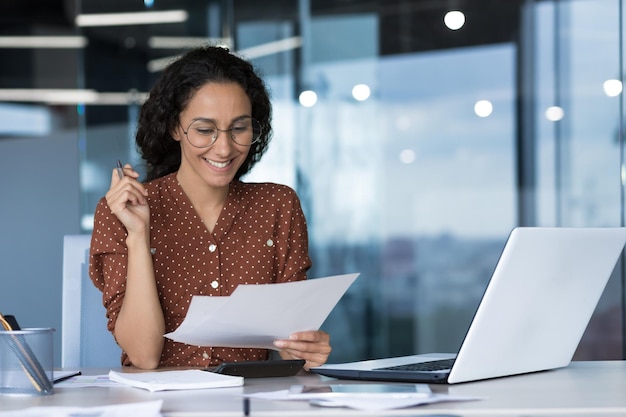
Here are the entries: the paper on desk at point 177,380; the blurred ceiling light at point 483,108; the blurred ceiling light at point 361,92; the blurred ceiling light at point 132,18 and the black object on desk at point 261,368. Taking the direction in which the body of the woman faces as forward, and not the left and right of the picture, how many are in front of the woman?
2

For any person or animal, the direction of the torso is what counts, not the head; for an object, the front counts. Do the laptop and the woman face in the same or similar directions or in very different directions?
very different directions

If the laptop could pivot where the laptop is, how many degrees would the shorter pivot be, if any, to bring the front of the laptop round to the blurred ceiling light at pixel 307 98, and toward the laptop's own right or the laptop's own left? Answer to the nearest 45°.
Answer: approximately 45° to the laptop's own right

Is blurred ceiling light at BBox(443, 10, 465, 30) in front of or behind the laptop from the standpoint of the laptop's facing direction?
in front

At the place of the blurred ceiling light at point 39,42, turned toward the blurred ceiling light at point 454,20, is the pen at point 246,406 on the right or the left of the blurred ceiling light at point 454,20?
right

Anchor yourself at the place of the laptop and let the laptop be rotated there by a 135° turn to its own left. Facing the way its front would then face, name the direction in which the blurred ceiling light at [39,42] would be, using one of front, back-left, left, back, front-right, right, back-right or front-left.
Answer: back-right

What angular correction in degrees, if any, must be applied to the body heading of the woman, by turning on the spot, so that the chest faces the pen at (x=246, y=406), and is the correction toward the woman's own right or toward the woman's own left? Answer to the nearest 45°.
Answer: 0° — they already face it

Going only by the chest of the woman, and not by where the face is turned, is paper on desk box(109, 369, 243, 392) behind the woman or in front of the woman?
in front

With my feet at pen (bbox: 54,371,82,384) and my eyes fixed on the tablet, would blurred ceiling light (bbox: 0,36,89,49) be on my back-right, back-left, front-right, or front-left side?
back-left

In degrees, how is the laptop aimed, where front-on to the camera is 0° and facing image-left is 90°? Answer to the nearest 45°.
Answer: approximately 135°

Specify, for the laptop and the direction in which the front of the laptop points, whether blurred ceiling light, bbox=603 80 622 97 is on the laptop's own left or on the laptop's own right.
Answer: on the laptop's own right

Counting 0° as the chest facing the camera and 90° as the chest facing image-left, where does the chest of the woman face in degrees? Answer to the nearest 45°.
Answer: approximately 0°

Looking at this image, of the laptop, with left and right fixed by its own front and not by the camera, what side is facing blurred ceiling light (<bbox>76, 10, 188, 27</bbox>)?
front

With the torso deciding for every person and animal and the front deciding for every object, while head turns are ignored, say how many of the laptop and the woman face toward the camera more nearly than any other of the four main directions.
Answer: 1
